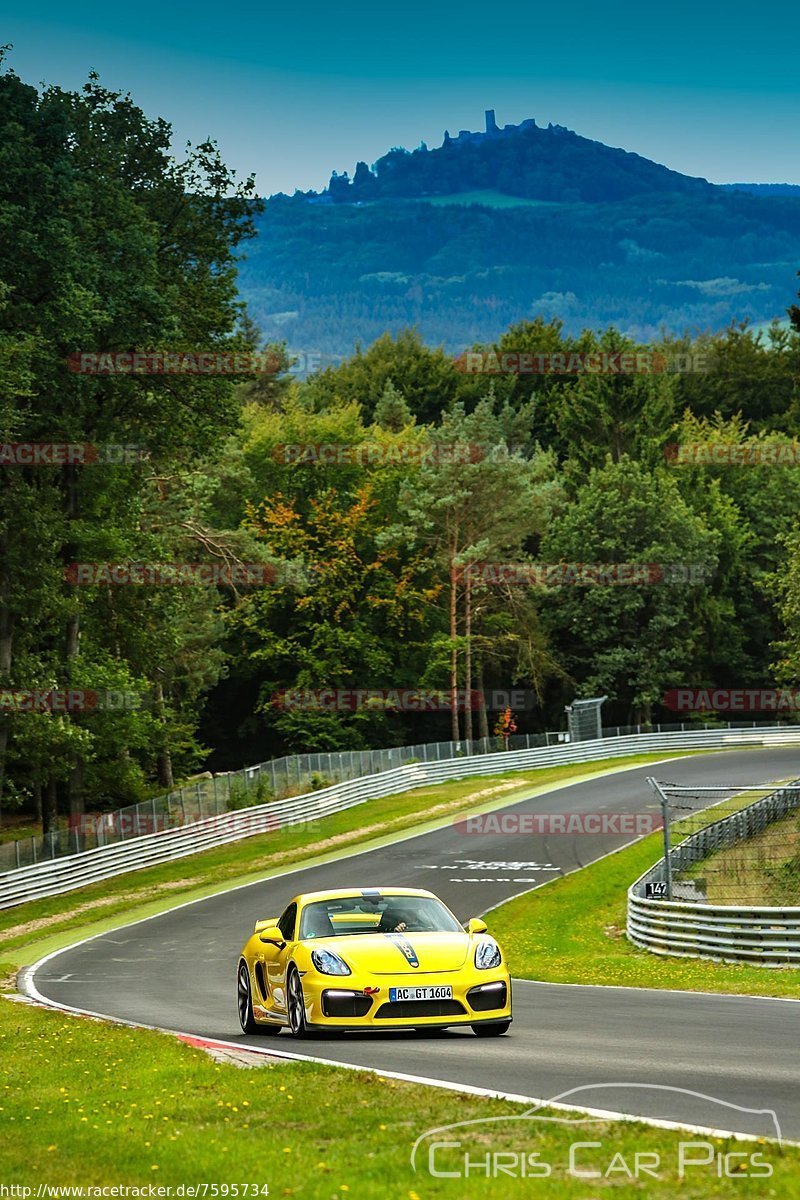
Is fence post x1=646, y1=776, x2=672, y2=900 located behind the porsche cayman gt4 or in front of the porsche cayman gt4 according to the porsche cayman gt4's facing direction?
behind

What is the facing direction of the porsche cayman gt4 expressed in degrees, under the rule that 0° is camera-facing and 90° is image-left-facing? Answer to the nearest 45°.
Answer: approximately 0°

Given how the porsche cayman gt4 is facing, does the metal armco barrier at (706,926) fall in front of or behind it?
behind
